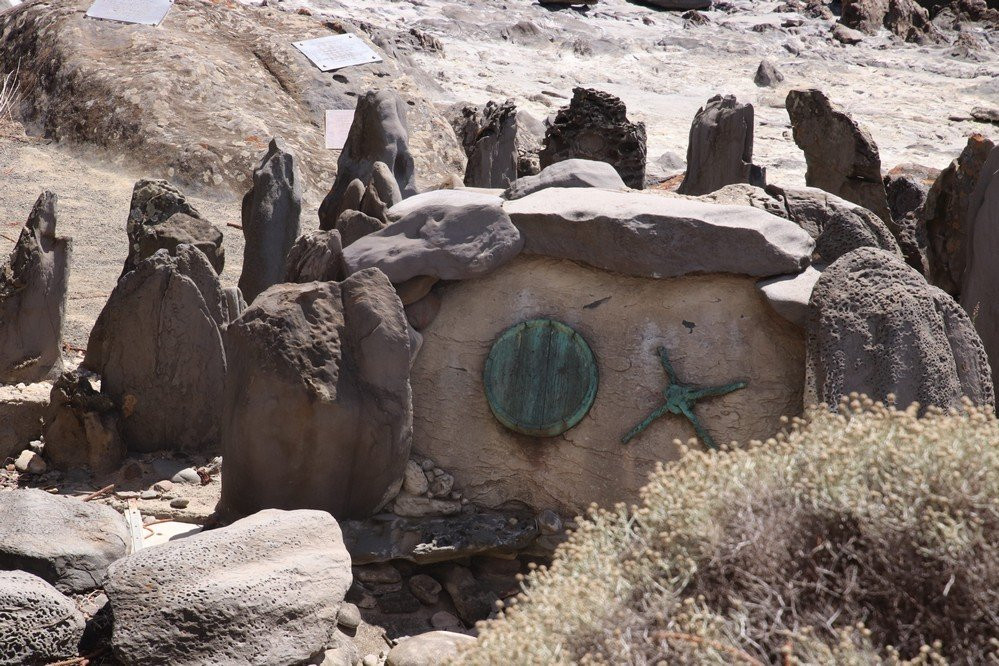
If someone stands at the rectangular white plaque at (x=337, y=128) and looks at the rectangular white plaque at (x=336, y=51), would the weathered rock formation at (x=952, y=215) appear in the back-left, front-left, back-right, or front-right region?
back-right

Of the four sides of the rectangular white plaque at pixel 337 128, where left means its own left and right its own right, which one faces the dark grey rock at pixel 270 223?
front

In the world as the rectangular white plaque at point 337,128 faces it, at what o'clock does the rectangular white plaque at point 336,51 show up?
the rectangular white plaque at point 336,51 is roughly at 6 o'clock from the rectangular white plaque at point 337,128.

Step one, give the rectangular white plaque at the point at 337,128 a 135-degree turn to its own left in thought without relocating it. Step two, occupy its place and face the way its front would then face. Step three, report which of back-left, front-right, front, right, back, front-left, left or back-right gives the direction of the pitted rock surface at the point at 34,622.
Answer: back-right

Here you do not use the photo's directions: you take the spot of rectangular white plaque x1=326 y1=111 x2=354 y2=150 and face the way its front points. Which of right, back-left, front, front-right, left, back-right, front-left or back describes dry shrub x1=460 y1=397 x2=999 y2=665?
front

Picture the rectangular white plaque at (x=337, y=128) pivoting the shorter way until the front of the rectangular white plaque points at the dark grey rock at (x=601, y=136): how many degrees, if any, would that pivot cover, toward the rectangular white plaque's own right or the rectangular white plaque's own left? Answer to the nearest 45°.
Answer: approximately 45° to the rectangular white plaque's own left

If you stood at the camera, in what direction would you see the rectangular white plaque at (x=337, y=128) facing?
facing the viewer

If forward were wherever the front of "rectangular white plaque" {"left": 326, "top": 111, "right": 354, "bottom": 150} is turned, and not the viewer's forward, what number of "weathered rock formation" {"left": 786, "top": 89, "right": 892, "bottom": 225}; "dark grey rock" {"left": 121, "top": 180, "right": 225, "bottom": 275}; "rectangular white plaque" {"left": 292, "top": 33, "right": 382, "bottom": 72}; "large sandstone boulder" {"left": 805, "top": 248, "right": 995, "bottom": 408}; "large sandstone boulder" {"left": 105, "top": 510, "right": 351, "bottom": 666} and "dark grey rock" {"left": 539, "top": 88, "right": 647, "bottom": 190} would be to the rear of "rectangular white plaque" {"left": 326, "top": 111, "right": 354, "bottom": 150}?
1

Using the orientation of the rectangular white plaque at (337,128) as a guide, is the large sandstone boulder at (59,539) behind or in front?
in front

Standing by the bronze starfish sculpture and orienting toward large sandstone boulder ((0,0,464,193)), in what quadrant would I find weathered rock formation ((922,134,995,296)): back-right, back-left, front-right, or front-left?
front-right

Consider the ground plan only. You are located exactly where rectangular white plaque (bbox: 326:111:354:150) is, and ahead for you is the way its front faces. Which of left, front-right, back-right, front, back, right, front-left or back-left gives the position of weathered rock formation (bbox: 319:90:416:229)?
front

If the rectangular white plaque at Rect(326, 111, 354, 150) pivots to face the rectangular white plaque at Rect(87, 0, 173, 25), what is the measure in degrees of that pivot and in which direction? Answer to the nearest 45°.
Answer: approximately 135° to its right

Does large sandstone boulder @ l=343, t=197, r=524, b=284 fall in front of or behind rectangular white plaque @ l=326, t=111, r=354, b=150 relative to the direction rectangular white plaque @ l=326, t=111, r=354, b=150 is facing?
in front

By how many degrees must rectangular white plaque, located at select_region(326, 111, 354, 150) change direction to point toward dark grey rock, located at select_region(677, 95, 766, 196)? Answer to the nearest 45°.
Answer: approximately 45° to its left

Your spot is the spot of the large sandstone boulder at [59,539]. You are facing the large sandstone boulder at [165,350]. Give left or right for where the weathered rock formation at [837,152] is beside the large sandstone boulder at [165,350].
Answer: right

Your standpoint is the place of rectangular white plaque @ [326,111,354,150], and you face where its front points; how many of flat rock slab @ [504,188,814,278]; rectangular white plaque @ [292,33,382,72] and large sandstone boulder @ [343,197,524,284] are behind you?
1

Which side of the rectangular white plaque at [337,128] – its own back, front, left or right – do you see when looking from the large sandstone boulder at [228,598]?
front

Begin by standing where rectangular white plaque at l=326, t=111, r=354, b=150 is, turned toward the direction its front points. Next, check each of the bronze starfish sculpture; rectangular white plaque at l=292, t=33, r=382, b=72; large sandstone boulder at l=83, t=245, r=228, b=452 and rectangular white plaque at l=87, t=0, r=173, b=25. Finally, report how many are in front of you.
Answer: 2
